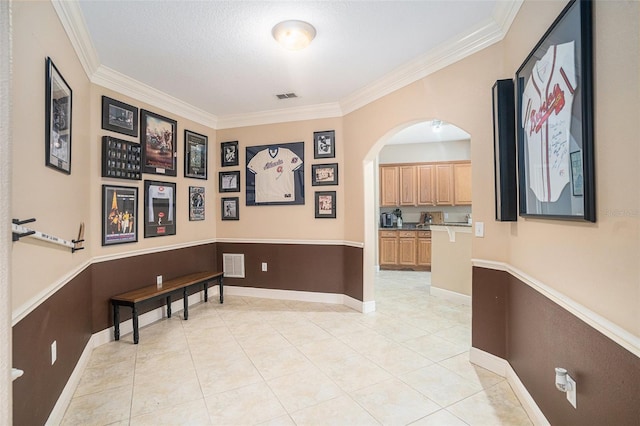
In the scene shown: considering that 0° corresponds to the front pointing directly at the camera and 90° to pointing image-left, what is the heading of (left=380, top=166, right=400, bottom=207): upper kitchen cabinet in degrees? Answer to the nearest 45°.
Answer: approximately 0°

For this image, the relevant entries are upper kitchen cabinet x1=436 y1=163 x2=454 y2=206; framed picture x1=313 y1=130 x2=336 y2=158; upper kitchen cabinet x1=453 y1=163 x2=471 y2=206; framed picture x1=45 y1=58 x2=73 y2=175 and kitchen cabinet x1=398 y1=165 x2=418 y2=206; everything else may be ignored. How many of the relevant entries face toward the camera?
4

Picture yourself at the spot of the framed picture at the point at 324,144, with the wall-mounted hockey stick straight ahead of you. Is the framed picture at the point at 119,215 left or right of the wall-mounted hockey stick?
right

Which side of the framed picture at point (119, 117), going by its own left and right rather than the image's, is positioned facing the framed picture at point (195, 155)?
left

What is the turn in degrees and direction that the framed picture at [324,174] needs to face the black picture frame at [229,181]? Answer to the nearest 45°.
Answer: approximately 90° to its right

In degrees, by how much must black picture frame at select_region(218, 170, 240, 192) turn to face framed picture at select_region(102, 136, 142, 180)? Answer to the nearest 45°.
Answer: approximately 45° to its right

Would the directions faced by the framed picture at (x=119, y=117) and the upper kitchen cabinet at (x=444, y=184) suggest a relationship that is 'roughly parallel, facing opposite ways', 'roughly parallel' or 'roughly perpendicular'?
roughly perpendicular

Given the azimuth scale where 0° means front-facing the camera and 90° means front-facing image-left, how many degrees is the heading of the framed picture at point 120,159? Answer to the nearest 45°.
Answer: approximately 315°

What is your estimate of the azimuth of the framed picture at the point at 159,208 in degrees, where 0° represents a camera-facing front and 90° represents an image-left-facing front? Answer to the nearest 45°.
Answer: approximately 315°

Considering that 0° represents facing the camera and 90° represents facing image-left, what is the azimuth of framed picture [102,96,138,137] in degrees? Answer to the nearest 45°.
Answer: approximately 315°

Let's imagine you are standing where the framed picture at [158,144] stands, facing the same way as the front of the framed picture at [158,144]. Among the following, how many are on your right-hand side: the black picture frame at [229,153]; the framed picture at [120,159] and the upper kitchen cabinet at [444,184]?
1
